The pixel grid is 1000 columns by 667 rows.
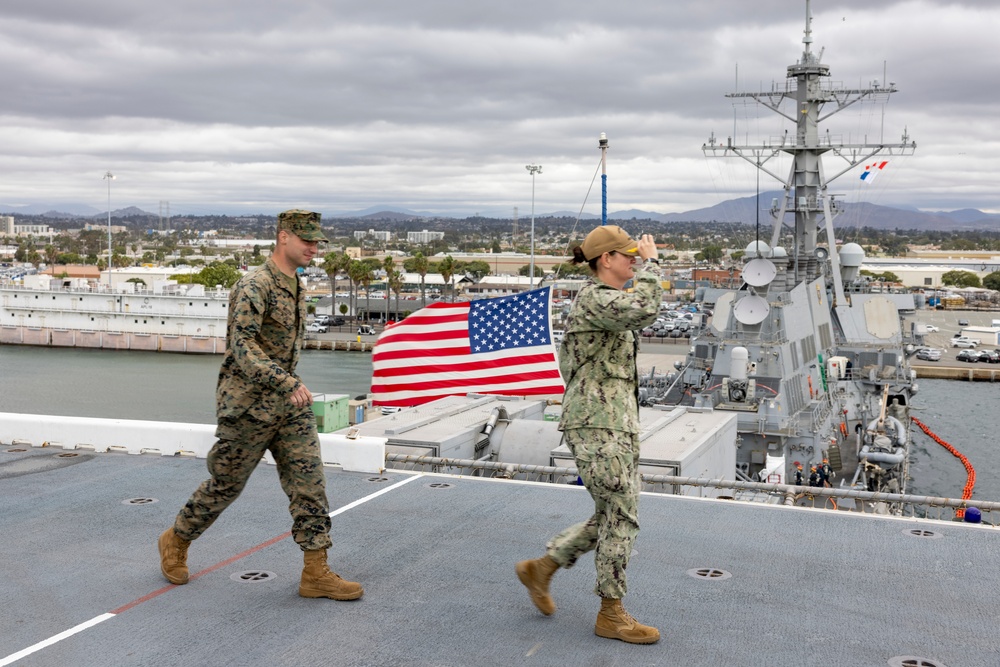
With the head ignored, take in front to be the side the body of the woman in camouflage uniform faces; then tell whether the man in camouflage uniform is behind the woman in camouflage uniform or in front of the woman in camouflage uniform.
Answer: behind

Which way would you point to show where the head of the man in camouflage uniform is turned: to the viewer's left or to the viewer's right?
to the viewer's right

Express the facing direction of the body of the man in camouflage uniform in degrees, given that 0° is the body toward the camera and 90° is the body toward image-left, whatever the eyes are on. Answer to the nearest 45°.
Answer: approximately 270°

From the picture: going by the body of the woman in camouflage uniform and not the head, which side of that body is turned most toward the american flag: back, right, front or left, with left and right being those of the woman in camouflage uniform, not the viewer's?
left

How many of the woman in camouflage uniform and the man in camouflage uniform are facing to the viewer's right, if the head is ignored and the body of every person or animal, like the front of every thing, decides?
2

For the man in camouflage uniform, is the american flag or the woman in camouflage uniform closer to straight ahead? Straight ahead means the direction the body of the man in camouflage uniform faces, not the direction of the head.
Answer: the woman in camouflage uniform

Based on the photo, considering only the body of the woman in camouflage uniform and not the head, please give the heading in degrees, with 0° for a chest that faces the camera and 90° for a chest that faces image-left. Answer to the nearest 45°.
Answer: approximately 270°

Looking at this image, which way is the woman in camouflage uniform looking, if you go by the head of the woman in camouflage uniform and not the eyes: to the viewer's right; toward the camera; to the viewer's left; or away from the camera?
to the viewer's right
